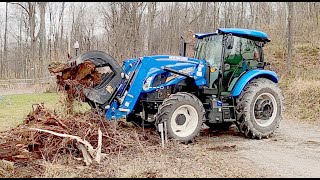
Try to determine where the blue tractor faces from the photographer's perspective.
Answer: facing the viewer and to the left of the viewer

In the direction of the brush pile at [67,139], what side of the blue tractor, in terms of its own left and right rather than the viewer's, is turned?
front
